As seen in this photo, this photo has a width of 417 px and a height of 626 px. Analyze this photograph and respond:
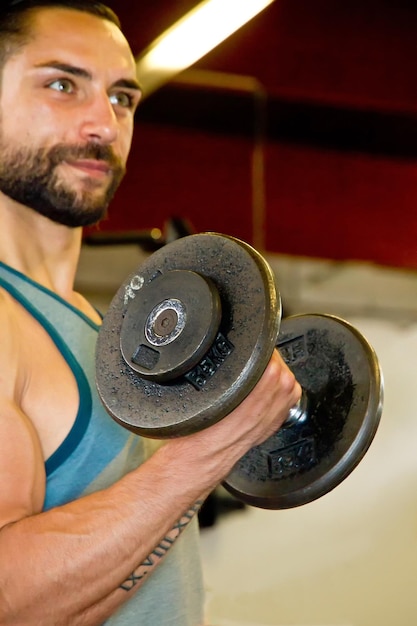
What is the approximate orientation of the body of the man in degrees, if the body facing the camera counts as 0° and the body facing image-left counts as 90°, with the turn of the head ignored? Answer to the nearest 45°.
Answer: approximately 315°

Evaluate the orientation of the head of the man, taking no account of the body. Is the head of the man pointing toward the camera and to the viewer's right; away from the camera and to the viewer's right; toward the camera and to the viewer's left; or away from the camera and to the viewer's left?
toward the camera and to the viewer's right
